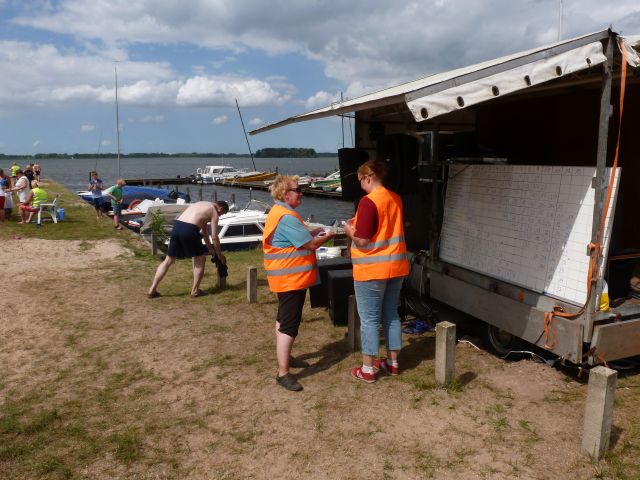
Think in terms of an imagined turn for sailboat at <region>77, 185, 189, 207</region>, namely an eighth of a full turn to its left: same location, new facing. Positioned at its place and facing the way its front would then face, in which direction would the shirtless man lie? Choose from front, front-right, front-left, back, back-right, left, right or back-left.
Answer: front-left

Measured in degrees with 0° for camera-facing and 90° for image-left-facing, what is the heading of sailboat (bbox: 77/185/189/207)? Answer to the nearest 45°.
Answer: approximately 90°

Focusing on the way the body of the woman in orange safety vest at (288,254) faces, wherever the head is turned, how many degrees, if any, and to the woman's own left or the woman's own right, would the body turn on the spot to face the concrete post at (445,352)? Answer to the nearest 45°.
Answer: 0° — they already face it

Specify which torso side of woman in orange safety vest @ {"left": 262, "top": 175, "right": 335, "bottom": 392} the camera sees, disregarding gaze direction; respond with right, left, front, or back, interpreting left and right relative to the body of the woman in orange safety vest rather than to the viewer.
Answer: right

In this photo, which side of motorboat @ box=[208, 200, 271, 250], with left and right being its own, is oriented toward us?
left

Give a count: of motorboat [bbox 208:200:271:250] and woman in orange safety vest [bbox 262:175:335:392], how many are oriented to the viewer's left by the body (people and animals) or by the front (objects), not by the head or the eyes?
1

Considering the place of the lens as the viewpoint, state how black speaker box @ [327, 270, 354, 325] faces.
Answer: facing to the left of the viewer

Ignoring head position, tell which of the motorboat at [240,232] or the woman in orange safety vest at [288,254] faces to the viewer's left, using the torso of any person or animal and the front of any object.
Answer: the motorboat

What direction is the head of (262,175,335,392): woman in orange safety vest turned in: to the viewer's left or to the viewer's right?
to the viewer's right
